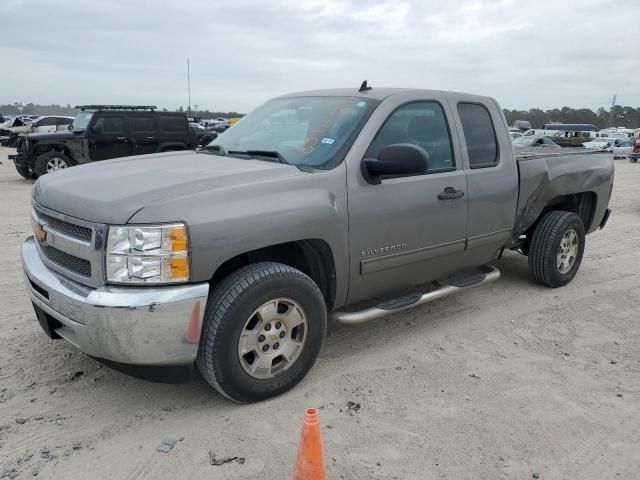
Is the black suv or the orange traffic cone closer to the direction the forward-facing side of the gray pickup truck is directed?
the orange traffic cone

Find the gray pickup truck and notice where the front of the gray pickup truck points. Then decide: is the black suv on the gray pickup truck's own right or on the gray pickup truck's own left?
on the gray pickup truck's own right

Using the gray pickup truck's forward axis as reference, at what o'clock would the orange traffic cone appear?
The orange traffic cone is roughly at 10 o'clock from the gray pickup truck.

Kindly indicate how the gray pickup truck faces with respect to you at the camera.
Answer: facing the viewer and to the left of the viewer
